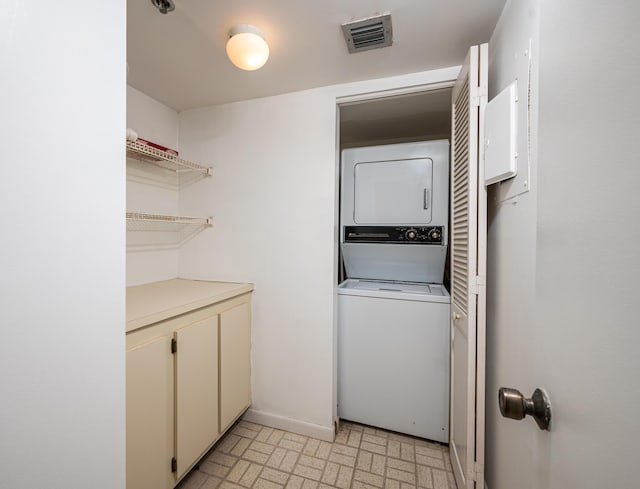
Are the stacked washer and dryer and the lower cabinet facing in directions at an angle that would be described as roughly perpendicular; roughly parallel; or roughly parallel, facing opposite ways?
roughly perpendicular

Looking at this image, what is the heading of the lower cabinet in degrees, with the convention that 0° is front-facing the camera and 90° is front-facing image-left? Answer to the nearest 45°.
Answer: approximately 315°

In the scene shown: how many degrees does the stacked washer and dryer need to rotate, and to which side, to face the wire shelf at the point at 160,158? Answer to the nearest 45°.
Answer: approximately 90° to its right

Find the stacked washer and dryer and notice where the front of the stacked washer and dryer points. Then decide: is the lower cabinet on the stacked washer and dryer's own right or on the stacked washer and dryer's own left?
on the stacked washer and dryer's own right

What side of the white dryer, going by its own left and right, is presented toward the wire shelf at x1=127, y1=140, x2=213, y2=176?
right

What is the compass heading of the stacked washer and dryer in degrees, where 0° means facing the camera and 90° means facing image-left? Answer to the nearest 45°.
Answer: approximately 0°
